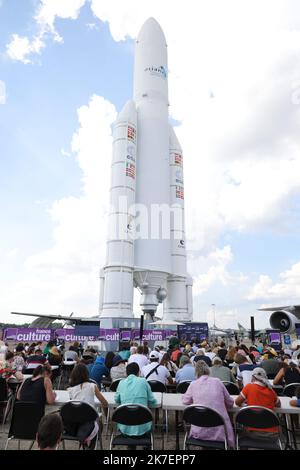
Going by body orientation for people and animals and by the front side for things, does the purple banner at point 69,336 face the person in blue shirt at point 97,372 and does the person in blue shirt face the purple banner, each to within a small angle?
yes

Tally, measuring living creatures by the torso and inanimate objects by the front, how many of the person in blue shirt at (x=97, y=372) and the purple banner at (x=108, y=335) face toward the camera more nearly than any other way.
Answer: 1

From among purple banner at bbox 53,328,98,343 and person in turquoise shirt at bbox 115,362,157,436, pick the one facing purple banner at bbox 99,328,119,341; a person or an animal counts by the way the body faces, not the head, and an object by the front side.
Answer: the person in turquoise shirt

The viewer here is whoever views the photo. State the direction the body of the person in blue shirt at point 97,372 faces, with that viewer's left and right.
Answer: facing away from the viewer

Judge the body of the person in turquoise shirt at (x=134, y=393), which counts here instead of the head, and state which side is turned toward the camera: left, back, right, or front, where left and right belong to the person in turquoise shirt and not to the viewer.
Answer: back

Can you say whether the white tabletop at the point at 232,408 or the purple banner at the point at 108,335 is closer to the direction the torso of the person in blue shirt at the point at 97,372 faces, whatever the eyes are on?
the purple banner

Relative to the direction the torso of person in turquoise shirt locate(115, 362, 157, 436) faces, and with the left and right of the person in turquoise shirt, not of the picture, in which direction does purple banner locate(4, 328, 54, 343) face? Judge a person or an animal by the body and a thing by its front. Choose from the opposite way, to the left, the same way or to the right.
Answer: the opposite way

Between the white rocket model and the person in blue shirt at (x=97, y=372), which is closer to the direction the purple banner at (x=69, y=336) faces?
the person in blue shirt

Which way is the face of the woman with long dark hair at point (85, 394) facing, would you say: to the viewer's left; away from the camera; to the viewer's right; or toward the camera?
away from the camera

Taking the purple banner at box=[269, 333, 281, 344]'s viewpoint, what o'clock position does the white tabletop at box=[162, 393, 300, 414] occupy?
The white tabletop is roughly at 12 o'clock from the purple banner.

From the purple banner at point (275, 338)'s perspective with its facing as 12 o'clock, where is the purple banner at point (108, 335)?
the purple banner at point (108, 335) is roughly at 2 o'clock from the purple banner at point (275, 338).

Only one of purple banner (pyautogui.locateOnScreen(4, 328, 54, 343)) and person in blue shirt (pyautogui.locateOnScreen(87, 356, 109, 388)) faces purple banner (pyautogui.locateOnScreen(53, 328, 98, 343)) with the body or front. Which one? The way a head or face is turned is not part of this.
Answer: the person in blue shirt
